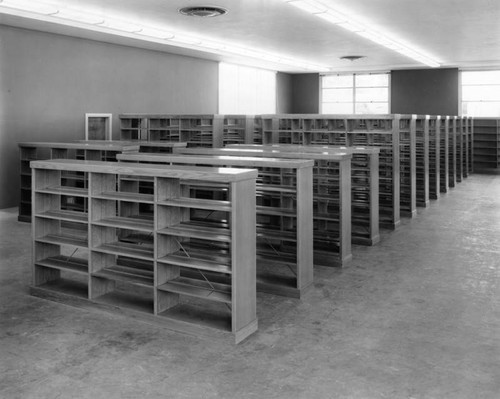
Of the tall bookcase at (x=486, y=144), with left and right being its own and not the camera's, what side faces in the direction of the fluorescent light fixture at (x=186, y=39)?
front

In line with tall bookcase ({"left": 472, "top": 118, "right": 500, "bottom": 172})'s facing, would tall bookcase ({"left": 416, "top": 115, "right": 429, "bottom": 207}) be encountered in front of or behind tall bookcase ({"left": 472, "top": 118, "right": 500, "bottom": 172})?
in front

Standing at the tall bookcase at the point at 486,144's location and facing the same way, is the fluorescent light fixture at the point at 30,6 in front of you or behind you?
in front
